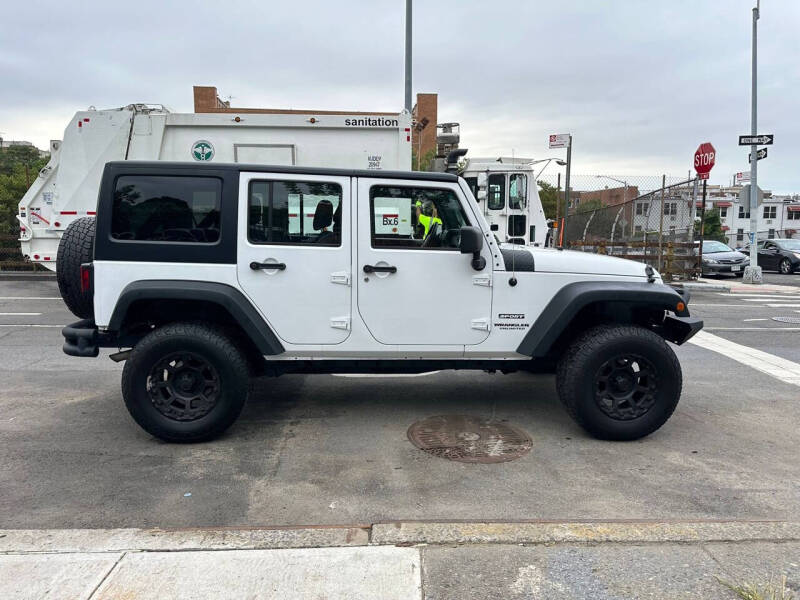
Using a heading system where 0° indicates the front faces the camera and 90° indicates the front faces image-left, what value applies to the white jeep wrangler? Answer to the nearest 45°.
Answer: approximately 270°

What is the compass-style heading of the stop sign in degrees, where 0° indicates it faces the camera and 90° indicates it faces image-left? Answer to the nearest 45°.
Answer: approximately 45°

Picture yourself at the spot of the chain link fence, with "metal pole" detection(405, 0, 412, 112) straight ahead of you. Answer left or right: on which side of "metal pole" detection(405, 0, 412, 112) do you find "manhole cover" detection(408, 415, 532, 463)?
left

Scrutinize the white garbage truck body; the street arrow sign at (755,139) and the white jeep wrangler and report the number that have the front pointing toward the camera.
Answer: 1

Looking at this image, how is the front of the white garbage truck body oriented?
to the viewer's right

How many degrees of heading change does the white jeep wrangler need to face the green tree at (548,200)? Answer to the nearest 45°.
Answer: approximately 90° to its left

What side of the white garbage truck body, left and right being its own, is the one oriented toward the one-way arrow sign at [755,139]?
front

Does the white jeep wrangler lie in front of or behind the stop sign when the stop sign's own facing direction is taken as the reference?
in front

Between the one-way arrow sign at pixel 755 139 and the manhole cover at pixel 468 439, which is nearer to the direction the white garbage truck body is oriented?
the one-way arrow sign

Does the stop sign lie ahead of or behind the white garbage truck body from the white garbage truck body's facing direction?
ahead
